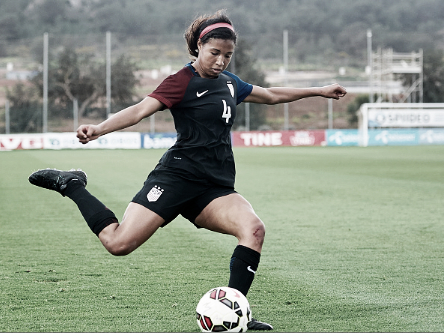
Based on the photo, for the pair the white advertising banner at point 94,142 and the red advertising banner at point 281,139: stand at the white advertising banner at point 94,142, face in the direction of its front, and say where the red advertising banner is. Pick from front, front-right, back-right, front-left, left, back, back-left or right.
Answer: left

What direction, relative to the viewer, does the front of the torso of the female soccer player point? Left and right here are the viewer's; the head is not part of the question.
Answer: facing the viewer and to the right of the viewer

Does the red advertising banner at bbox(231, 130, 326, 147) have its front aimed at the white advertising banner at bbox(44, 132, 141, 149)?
no

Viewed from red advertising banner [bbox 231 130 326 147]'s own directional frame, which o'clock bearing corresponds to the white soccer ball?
The white soccer ball is roughly at 12 o'clock from the red advertising banner.

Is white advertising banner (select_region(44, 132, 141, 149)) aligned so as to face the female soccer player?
yes

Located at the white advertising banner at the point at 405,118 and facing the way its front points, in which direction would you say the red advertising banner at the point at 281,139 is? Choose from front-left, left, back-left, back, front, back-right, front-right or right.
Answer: right

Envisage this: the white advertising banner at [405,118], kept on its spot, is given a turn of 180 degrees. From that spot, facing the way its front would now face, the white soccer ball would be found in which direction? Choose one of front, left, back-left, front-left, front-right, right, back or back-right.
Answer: back

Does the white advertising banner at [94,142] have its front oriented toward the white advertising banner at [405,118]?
no

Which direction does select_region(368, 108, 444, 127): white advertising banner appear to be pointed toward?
toward the camera

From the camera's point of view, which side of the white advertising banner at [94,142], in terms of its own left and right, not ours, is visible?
front

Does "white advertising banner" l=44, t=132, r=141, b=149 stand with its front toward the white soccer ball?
yes

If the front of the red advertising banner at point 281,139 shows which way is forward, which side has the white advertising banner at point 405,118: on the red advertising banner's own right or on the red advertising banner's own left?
on the red advertising banner's own left

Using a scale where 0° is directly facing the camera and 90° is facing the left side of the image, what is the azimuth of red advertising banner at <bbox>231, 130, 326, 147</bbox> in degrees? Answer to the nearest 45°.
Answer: approximately 0°
